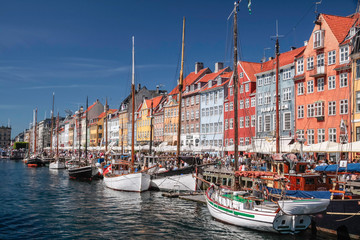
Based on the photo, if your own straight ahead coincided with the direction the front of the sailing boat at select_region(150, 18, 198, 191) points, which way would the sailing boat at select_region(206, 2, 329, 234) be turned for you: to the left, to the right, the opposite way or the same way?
the opposite way

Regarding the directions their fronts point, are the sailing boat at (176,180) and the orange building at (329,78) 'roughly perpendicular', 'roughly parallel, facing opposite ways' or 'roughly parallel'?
roughly perpendicular

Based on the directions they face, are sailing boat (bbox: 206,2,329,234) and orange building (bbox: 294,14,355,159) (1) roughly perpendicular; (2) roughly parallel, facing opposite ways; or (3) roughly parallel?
roughly perpendicular
